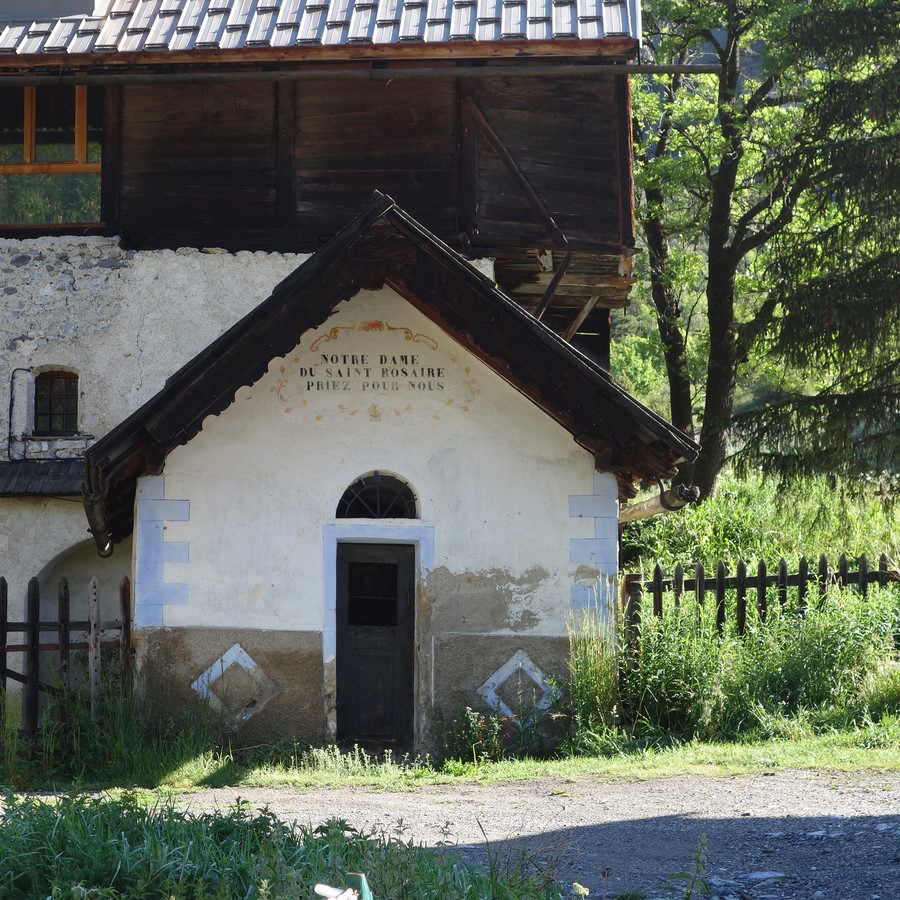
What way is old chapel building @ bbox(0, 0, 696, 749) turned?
toward the camera

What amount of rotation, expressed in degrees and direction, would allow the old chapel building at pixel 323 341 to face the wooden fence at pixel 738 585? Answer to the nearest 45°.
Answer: approximately 90° to its left

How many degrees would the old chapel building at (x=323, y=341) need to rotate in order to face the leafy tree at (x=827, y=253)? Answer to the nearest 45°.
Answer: approximately 135° to its left

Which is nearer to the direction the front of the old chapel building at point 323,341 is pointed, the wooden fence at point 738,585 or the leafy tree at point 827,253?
the wooden fence

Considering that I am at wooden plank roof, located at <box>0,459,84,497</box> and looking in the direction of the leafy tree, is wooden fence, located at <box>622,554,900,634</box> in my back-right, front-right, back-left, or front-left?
front-right
